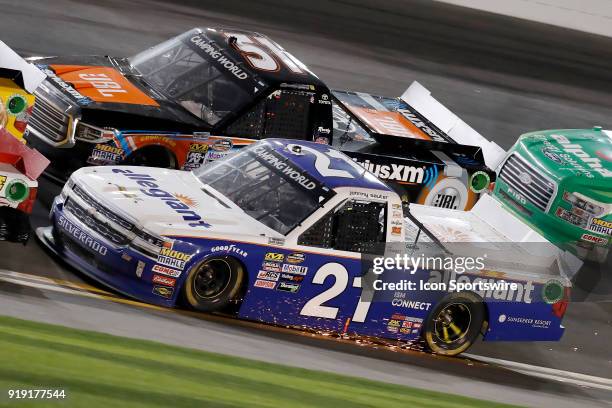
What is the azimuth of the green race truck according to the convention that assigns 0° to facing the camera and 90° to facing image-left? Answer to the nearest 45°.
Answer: approximately 45°
